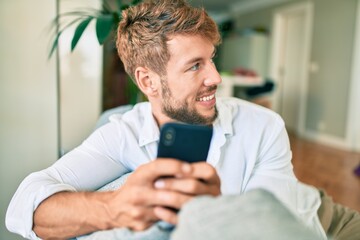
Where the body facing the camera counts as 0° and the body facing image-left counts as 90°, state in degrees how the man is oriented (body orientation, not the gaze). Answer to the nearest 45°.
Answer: approximately 0°

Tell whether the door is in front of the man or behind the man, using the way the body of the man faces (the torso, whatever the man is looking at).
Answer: behind
